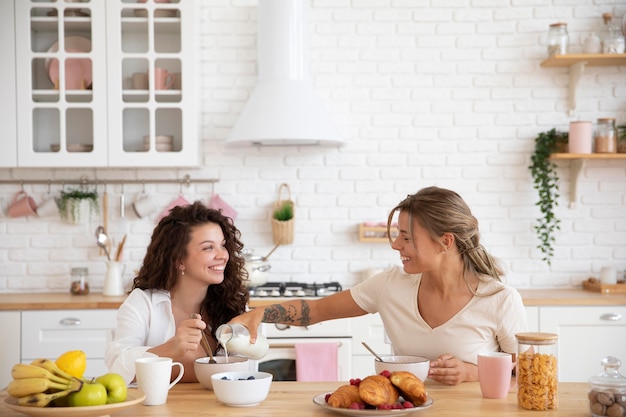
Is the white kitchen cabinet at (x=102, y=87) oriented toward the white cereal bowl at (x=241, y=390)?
yes

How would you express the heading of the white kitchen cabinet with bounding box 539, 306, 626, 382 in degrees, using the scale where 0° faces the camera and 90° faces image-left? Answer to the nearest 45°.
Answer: approximately 0°

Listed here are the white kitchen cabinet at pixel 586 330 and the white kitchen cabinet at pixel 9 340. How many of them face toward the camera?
2

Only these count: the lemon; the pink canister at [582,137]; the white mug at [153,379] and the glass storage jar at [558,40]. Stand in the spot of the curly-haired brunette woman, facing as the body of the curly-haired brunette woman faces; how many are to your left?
2

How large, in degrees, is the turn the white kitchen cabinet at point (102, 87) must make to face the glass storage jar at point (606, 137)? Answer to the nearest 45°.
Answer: approximately 90° to its left

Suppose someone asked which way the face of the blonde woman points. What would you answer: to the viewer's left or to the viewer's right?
to the viewer's left
